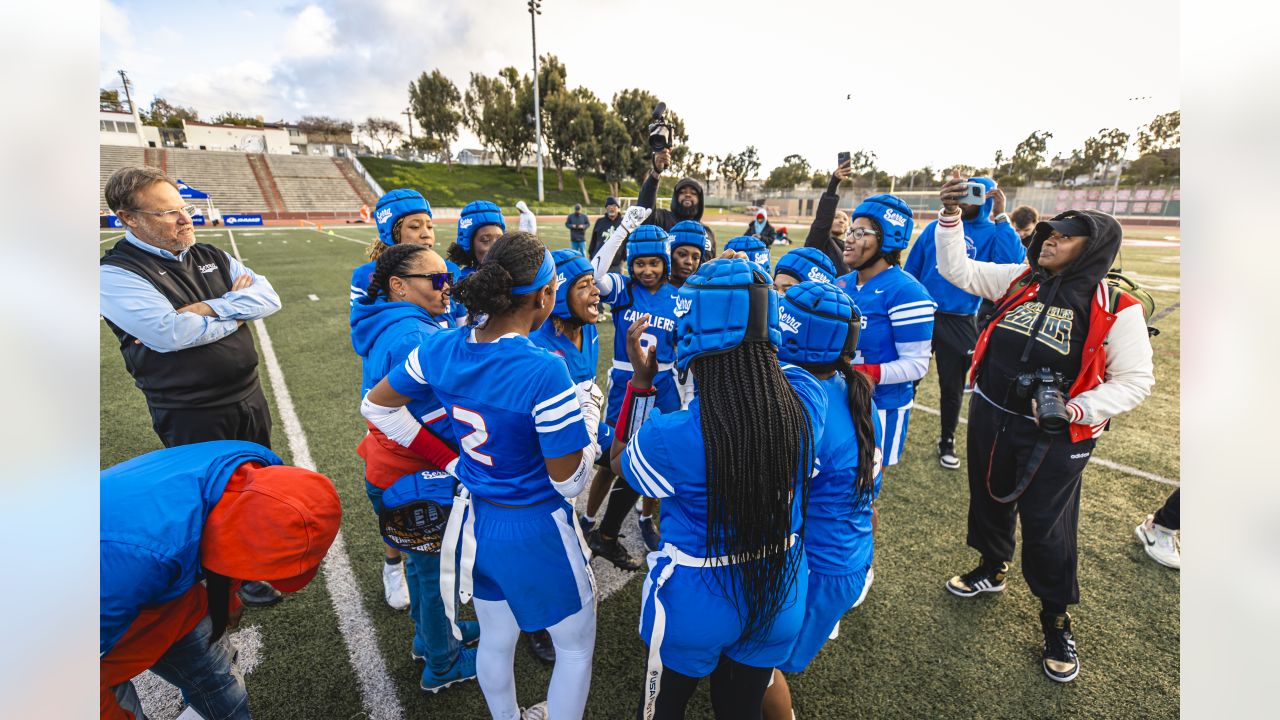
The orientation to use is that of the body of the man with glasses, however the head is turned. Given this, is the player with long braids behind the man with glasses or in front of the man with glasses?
in front

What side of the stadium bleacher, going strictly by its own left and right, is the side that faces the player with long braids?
front

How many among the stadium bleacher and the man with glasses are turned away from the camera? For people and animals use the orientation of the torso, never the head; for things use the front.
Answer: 0

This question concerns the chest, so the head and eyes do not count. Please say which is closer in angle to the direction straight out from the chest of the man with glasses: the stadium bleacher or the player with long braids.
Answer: the player with long braids

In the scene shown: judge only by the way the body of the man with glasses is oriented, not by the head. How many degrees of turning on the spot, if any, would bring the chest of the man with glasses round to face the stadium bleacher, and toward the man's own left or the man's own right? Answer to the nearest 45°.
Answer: approximately 135° to the man's own left

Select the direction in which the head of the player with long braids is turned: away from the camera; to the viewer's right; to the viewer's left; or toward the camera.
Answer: away from the camera

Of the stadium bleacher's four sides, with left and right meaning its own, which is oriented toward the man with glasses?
front

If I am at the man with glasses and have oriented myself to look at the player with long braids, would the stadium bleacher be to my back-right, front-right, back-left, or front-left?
back-left

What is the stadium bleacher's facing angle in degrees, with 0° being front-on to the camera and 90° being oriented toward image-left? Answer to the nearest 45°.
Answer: approximately 0°

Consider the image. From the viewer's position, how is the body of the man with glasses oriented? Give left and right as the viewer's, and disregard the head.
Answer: facing the viewer and to the right of the viewer
